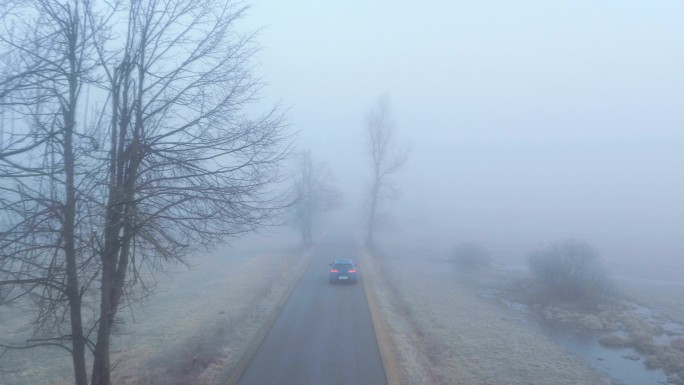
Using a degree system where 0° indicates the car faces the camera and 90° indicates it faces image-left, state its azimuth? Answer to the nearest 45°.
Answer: approximately 180°

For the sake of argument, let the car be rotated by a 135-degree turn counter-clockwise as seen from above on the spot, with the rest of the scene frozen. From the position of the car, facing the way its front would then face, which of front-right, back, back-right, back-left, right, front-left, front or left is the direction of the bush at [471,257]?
back

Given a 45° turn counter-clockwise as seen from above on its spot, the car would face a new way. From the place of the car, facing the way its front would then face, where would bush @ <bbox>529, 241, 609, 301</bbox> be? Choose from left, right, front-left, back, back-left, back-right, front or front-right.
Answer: back-right
